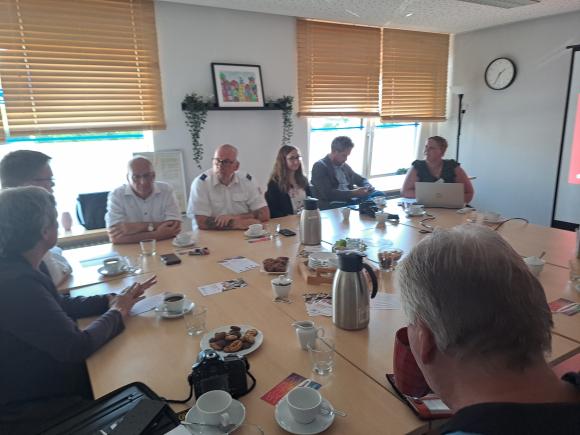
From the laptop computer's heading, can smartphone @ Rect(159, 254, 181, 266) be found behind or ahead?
behind

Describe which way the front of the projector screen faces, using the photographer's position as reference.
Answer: facing the viewer and to the left of the viewer

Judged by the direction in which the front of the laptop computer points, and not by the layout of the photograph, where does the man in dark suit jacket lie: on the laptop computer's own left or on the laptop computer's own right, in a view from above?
on the laptop computer's own left

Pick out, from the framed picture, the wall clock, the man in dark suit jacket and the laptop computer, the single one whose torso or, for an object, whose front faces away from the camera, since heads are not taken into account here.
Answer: the laptop computer

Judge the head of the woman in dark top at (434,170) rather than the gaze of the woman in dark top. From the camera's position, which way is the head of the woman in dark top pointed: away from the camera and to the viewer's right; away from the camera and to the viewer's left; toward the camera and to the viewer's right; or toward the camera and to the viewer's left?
toward the camera and to the viewer's left

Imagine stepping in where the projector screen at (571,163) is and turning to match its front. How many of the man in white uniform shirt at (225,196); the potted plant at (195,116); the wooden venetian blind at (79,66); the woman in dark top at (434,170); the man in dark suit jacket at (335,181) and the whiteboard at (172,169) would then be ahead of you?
6

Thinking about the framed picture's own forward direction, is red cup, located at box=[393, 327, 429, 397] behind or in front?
in front

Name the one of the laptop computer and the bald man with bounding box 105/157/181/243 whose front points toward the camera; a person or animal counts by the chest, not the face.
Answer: the bald man

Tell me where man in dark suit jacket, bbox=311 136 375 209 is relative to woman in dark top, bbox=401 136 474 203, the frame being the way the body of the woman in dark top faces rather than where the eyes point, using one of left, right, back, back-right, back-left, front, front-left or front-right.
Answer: right

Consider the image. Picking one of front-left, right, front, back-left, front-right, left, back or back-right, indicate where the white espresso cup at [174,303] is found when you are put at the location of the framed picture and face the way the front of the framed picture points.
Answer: front

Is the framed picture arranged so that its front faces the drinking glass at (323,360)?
yes

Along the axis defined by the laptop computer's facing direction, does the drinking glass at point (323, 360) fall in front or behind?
behind

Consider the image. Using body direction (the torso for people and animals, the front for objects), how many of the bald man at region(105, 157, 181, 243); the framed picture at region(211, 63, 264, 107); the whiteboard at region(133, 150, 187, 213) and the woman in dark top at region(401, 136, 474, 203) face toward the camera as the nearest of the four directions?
4

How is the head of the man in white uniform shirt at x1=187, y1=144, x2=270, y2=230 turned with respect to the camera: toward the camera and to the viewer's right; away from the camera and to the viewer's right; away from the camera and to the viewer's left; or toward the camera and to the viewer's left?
toward the camera and to the viewer's left

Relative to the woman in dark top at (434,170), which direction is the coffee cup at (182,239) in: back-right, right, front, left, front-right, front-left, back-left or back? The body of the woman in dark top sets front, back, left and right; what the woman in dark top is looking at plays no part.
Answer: front-right

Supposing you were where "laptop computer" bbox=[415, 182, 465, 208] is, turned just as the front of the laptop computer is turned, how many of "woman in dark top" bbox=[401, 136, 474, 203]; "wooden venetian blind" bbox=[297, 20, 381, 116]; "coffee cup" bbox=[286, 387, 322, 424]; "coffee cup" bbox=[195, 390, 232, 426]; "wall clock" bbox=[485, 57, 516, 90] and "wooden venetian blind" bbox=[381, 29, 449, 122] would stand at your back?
2

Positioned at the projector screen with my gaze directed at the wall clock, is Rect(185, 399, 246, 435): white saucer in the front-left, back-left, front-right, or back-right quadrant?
back-left
